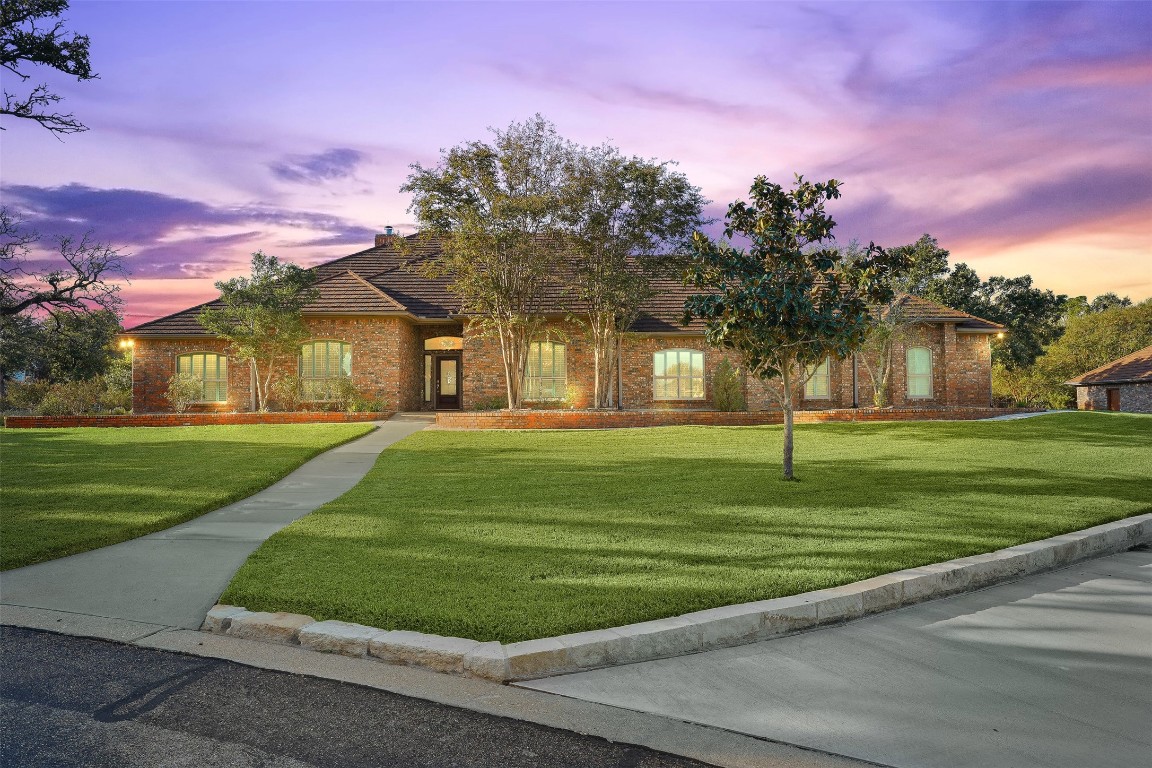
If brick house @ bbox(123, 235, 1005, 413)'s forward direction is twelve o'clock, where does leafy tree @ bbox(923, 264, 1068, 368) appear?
The leafy tree is roughly at 8 o'clock from the brick house.

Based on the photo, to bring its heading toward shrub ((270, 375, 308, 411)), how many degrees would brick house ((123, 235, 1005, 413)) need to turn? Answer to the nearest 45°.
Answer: approximately 90° to its right

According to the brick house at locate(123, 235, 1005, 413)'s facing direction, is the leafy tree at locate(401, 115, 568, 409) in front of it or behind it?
in front

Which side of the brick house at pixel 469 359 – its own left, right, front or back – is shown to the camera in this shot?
front

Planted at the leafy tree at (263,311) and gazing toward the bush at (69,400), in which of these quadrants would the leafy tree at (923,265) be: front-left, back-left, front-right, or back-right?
back-right

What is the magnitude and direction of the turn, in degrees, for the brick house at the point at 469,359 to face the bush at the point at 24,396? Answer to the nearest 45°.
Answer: approximately 90° to its right

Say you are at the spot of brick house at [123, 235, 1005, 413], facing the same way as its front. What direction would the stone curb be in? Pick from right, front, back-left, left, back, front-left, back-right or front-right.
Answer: front

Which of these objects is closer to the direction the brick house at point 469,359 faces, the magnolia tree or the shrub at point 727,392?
the magnolia tree

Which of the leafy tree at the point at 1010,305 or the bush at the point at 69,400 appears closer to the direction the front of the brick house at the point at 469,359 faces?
the bush

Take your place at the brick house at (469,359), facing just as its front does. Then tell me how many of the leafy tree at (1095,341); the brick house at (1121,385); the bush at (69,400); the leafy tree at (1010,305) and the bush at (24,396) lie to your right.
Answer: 2

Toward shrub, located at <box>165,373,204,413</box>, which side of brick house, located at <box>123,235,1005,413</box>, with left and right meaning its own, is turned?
right
